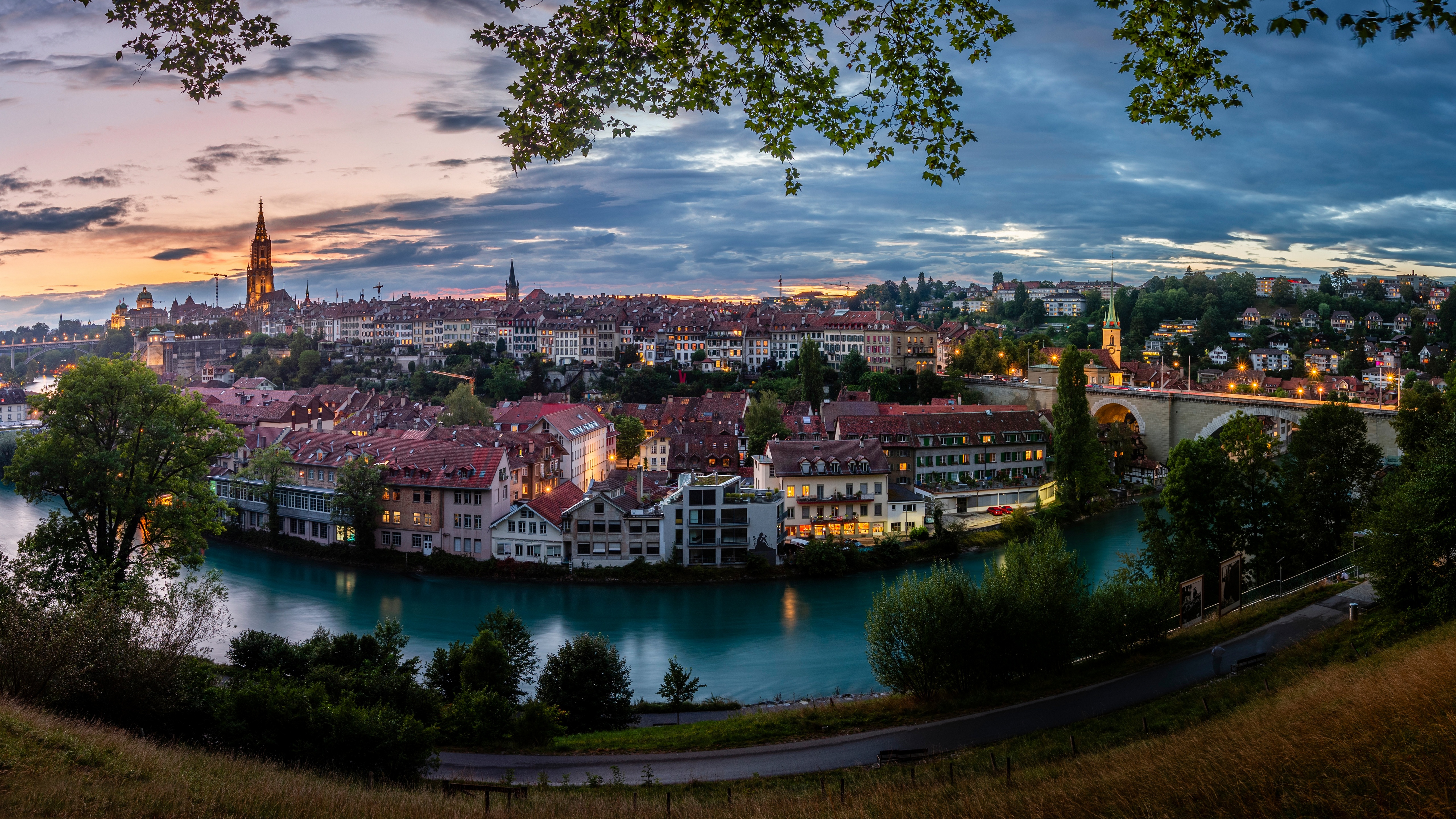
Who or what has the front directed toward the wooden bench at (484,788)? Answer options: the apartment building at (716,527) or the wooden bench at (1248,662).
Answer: the apartment building

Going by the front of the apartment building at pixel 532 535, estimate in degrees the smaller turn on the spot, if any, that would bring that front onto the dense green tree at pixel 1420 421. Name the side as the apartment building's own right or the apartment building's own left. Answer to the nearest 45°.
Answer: approximately 45° to the apartment building's own left

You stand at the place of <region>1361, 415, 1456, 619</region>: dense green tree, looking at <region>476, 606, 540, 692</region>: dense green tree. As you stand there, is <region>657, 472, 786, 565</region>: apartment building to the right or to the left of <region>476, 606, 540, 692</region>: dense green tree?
right

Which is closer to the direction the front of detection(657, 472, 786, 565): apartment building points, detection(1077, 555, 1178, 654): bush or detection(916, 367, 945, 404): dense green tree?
the bush

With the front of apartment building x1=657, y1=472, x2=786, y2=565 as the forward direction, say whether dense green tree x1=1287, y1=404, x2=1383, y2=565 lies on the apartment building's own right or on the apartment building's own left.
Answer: on the apartment building's own left

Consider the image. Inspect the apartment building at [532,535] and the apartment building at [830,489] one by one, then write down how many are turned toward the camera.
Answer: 2

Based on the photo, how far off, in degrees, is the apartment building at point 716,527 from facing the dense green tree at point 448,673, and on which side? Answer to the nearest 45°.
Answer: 0° — it already faces it

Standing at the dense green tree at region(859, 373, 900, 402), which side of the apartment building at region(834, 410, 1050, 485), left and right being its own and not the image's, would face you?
back
